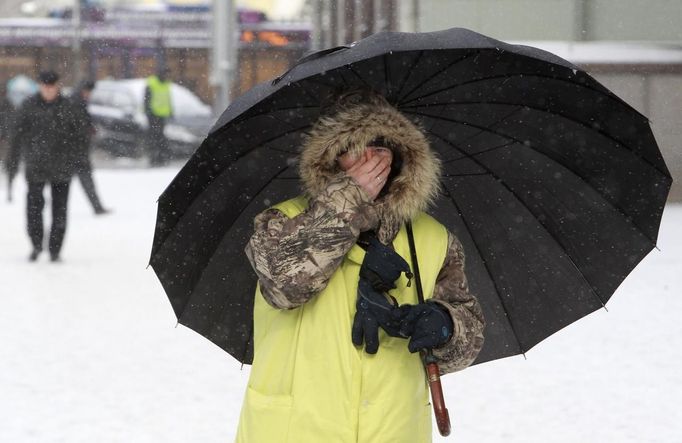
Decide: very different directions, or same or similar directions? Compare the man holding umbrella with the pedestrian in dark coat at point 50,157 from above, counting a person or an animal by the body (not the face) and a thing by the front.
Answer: same or similar directions

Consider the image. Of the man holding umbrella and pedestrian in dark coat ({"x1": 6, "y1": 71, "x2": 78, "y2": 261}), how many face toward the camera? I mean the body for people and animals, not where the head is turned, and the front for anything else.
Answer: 2

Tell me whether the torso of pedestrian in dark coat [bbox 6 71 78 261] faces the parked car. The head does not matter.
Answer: no

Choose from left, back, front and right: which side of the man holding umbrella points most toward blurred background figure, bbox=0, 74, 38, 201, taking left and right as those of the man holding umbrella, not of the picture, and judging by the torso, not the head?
back

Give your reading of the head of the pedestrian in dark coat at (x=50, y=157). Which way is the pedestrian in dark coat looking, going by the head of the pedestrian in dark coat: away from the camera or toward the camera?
toward the camera

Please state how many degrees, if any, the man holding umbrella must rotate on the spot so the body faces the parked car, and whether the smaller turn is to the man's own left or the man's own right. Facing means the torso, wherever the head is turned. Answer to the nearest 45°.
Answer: approximately 180°

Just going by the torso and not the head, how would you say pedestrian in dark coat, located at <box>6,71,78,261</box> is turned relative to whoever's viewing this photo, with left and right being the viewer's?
facing the viewer

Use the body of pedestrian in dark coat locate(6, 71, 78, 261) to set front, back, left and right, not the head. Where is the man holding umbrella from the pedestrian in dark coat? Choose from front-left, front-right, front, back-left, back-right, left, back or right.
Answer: front

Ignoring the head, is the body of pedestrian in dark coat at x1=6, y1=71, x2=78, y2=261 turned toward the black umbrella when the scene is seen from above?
yes

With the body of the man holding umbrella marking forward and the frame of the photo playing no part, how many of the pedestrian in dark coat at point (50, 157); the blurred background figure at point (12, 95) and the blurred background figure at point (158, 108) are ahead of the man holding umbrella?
0

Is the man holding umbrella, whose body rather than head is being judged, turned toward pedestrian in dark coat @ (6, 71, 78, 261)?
no

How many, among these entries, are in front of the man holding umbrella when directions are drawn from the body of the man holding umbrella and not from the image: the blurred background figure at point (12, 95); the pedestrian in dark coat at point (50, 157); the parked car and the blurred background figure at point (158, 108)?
0

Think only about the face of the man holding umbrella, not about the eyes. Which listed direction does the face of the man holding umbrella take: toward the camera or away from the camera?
toward the camera
